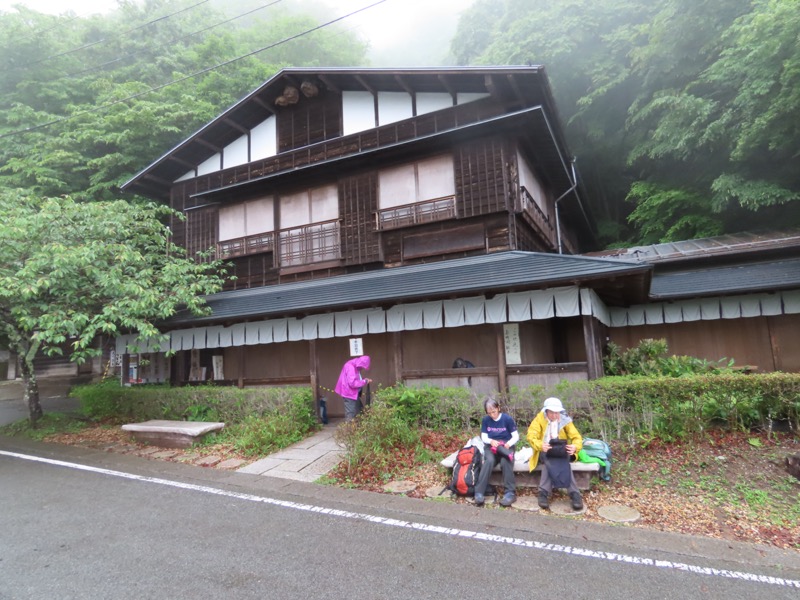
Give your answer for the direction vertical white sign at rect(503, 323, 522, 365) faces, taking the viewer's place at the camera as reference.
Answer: facing the viewer

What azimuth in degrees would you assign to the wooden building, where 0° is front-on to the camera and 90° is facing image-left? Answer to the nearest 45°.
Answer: approximately 0°

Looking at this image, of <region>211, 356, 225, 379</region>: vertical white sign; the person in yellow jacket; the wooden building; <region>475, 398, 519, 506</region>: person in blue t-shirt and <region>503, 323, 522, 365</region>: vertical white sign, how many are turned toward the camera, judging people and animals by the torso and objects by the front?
5

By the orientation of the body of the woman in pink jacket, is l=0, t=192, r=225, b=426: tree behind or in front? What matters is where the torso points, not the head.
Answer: behind

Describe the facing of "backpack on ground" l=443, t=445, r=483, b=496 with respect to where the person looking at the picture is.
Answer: facing the viewer and to the left of the viewer

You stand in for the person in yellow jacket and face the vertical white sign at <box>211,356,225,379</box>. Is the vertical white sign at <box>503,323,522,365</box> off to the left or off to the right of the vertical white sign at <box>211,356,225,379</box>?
right

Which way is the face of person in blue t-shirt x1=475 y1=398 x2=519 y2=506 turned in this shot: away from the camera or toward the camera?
toward the camera

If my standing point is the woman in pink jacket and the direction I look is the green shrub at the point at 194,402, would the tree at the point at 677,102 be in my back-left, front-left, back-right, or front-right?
back-right

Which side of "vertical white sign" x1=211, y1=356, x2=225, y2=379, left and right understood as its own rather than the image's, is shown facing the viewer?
front

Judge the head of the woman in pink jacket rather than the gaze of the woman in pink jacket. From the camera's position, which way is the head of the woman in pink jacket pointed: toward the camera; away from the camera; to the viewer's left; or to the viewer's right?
to the viewer's right

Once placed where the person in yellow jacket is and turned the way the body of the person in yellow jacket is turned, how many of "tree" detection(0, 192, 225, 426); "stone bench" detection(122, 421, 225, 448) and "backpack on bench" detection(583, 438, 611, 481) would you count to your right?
2

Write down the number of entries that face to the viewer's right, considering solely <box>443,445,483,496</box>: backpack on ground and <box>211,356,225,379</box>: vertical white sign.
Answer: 0

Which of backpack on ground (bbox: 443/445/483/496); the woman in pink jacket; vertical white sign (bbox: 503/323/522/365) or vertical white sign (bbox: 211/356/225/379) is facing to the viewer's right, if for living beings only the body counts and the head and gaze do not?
the woman in pink jacket

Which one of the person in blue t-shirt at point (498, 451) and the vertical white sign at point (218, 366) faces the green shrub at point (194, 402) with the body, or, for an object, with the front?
the vertical white sign

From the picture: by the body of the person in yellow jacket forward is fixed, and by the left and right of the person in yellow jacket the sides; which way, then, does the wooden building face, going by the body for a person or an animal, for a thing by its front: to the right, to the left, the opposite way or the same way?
the same way

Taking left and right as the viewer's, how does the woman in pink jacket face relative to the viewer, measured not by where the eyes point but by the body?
facing to the right of the viewer

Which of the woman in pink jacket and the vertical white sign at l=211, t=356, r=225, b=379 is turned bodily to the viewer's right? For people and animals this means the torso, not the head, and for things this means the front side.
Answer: the woman in pink jacket

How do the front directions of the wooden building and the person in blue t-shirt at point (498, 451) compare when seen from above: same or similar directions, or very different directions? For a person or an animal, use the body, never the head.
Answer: same or similar directions

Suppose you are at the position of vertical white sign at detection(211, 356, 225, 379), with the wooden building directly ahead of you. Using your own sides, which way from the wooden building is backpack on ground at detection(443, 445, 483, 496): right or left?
right
